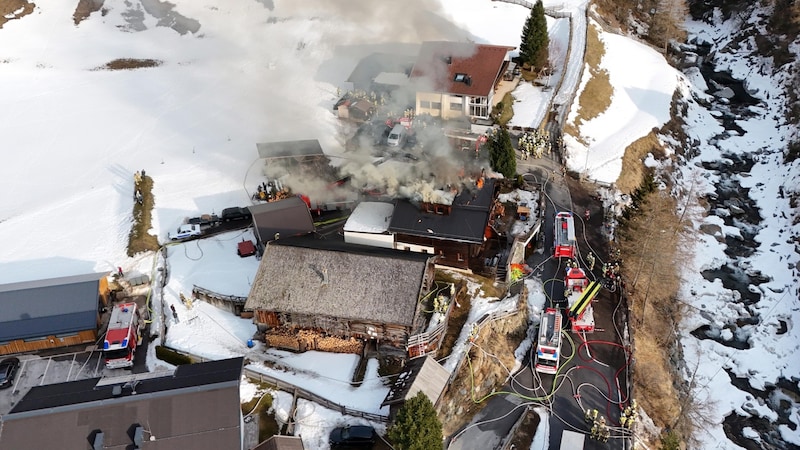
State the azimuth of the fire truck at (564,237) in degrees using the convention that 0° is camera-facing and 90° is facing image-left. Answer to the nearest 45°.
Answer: approximately 180°

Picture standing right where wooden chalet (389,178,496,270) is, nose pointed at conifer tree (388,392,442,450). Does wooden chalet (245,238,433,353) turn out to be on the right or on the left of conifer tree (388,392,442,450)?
right

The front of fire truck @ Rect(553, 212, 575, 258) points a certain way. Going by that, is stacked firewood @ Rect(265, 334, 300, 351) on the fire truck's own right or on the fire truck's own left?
on the fire truck's own left

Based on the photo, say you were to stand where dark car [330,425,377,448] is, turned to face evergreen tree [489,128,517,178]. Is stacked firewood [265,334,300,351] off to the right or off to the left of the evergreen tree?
left

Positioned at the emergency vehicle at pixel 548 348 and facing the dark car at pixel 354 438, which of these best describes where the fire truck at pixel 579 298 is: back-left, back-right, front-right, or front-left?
back-right
